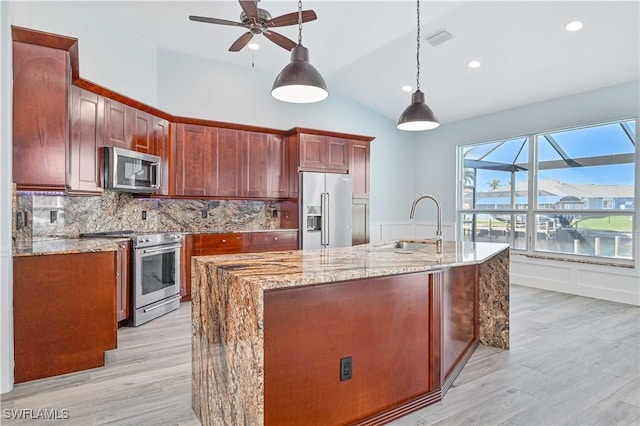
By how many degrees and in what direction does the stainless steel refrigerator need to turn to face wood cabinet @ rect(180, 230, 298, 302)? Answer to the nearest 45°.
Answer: approximately 45° to its right

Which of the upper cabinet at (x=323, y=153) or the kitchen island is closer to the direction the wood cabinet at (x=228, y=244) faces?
the kitchen island

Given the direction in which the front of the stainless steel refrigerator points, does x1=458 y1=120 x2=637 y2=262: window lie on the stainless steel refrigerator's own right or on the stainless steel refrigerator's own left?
on the stainless steel refrigerator's own left

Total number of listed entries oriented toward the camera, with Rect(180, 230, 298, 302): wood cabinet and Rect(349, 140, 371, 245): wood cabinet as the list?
2

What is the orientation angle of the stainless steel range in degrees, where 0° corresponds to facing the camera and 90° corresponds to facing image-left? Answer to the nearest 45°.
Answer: approximately 315°

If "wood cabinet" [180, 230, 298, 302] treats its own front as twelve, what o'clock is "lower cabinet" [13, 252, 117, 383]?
The lower cabinet is roughly at 1 o'clock from the wood cabinet.
